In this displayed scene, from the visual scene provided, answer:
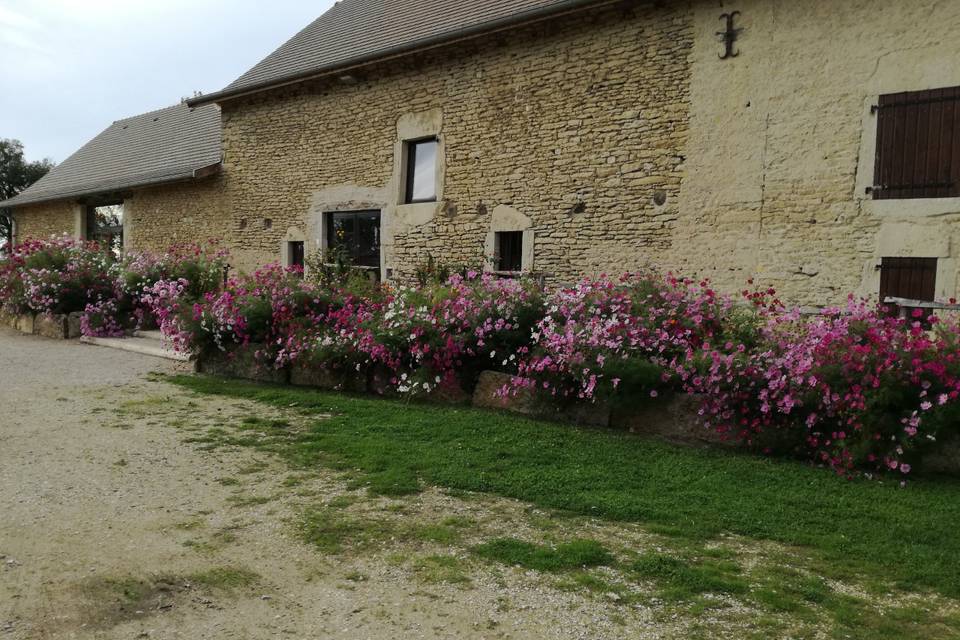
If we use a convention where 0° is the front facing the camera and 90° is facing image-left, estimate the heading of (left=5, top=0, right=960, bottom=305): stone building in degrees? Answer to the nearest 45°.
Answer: approximately 45°

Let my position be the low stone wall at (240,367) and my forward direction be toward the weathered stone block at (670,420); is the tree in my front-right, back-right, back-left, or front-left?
back-left

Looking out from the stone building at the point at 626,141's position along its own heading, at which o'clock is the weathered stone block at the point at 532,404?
The weathered stone block is roughly at 11 o'clock from the stone building.

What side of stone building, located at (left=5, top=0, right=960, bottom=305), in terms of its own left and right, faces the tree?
right

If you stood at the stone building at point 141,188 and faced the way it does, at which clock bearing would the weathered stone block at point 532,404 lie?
The weathered stone block is roughly at 10 o'clock from the stone building.

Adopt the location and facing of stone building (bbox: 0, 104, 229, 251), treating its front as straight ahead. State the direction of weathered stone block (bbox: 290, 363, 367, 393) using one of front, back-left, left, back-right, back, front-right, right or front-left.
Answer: front-left

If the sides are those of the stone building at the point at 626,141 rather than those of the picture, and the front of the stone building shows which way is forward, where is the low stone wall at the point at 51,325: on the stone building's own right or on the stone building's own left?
on the stone building's own right

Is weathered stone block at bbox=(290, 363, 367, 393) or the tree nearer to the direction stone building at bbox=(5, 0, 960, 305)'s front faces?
the weathered stone block

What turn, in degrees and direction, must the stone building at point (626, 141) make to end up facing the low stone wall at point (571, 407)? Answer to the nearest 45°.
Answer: approximately 45° to its left
